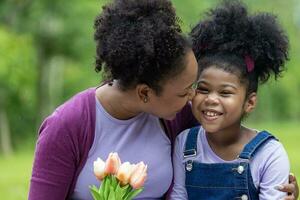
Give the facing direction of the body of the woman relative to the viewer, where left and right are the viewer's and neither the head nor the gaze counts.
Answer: facing the viewer and to the right of the viewer

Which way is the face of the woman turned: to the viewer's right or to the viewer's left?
to the viewer's right
